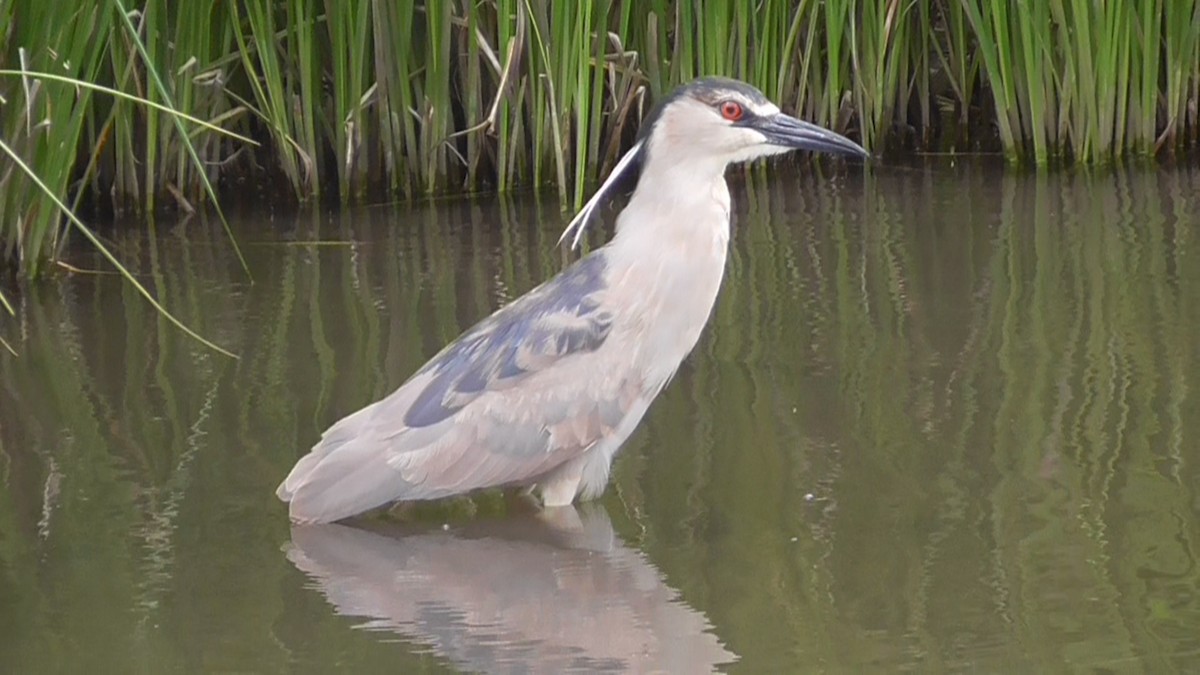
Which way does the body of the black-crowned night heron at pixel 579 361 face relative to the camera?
to the viewer's right

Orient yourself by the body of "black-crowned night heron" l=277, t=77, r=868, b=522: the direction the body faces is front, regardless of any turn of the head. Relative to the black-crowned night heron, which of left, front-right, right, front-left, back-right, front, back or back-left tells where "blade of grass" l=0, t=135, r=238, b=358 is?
back
